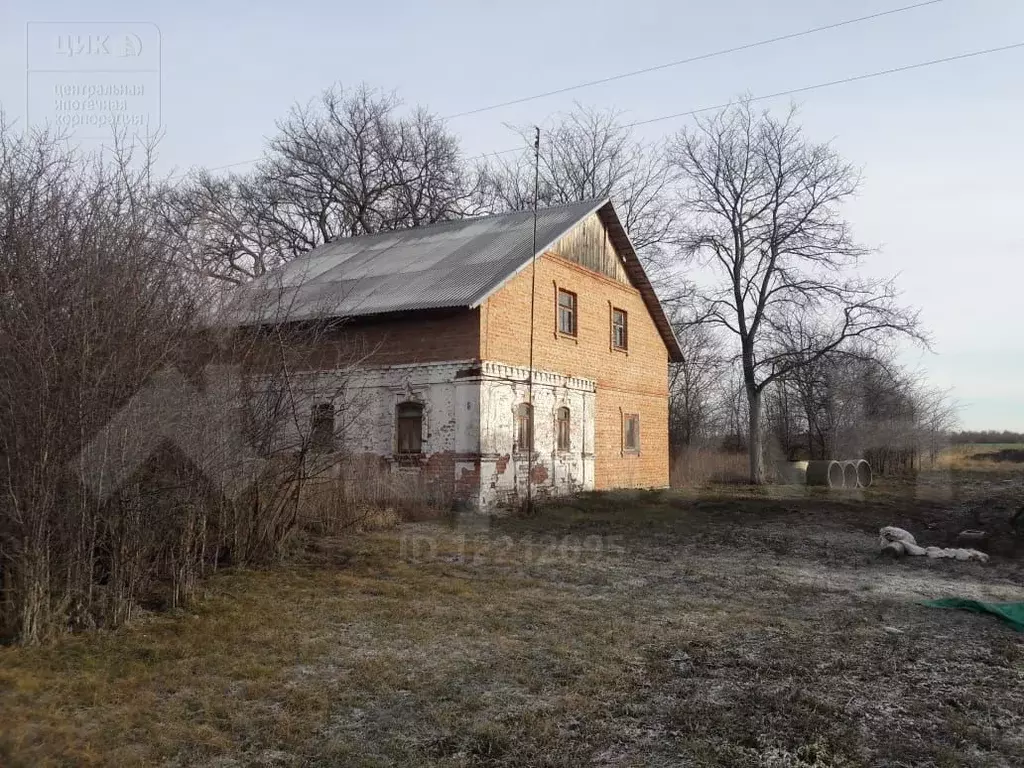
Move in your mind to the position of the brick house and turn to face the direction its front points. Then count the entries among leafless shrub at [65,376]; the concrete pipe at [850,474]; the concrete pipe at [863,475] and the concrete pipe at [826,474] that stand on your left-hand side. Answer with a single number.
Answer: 3

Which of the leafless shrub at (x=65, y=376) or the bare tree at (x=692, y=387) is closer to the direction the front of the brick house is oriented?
the leafless shrub

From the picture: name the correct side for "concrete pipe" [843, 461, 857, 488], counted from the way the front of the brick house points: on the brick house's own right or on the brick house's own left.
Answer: on the brick house's own left

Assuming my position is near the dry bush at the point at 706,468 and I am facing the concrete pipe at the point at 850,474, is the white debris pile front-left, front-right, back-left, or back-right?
front-right

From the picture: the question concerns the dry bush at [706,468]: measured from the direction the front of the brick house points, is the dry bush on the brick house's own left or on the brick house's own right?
on the brick house's own left

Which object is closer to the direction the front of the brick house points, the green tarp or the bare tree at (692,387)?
the green tarp
